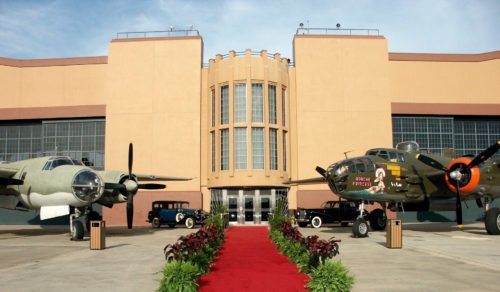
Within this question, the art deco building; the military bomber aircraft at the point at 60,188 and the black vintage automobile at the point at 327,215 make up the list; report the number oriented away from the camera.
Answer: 0

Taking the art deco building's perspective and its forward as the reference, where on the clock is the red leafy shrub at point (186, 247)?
The red leafy shrub is roughly at 12 o'clock from the art deco building.

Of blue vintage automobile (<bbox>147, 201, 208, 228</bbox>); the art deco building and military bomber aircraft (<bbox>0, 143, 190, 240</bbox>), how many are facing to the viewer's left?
0

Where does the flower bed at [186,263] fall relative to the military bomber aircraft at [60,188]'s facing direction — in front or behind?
in front

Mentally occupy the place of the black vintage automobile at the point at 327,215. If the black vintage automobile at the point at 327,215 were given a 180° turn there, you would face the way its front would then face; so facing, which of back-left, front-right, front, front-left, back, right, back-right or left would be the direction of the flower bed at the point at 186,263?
back-right

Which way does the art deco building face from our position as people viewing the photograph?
facing the viewer

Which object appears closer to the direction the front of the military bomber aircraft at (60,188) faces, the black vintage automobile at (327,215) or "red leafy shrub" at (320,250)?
the red leafy shrub

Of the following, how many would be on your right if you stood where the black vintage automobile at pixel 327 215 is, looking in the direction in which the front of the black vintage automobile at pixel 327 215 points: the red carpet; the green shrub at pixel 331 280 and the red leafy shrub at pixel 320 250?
0

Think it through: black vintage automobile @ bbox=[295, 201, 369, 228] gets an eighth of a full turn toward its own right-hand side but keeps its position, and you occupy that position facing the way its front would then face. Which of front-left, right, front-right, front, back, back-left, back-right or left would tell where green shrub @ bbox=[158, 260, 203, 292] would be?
left

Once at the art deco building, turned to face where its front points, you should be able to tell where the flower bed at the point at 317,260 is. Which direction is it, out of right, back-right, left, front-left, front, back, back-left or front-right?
front

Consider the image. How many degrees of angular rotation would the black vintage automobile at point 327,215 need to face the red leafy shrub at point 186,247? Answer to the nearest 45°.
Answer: approximately 45° to its left

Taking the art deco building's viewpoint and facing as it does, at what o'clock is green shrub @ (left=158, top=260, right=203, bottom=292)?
The green shrub is roughly at 12 o'clock from the art deco building.

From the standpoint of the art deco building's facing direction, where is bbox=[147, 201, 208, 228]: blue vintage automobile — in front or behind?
in front

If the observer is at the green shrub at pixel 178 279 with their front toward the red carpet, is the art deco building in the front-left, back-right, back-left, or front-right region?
front-left

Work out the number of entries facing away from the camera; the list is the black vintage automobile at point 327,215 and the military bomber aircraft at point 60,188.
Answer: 0

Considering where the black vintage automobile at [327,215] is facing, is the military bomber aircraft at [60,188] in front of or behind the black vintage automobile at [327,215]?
in front
